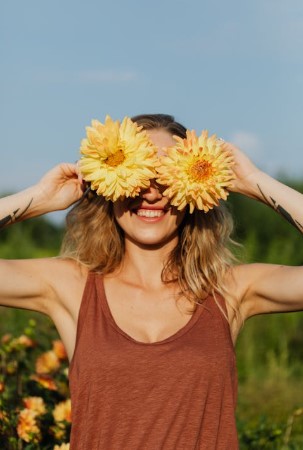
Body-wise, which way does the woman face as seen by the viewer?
toward the camera

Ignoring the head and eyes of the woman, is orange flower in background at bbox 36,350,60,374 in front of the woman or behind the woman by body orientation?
behind

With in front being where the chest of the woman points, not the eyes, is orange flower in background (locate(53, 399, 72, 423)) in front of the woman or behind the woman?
behind

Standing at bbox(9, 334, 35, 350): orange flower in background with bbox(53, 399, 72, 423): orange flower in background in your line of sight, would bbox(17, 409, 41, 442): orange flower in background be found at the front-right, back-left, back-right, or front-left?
front-right

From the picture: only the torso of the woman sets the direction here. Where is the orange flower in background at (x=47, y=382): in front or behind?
behind

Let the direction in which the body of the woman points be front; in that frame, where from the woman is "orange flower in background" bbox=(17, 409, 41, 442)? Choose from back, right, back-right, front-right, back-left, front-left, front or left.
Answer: back-right

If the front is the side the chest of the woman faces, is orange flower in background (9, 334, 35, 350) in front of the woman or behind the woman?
behind

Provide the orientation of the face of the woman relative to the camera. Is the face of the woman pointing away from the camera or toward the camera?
toward the camera
